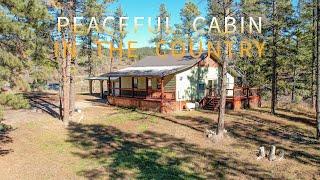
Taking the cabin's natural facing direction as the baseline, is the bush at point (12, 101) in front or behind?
in front

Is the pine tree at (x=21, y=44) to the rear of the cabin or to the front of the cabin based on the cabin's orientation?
to the front

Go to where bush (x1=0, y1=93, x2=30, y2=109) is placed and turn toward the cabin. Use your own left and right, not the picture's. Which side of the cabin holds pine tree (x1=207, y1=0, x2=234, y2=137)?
right

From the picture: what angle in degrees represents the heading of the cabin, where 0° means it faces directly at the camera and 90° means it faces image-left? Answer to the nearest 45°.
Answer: approximately 45°

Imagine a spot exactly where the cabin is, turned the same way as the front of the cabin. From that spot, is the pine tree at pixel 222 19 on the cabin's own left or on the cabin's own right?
on the cabin's own left
